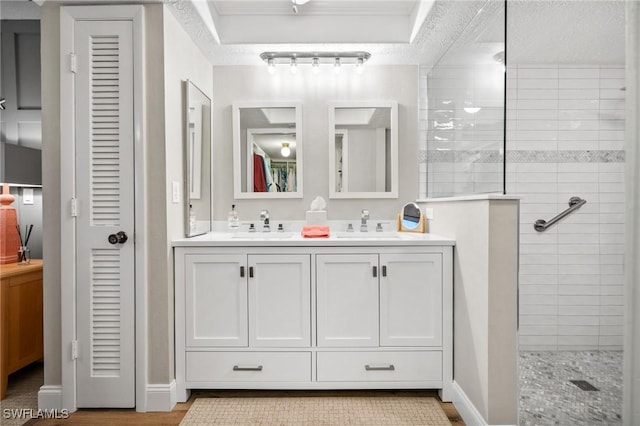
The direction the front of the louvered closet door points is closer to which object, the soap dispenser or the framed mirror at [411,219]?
the framed mirror

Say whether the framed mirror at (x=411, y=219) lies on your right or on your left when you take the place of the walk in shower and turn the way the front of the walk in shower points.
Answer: on your right

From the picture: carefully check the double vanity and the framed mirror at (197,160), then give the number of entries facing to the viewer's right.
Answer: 1

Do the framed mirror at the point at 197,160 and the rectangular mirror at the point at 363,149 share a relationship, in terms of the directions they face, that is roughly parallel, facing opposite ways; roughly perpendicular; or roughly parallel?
roughly perpendicular

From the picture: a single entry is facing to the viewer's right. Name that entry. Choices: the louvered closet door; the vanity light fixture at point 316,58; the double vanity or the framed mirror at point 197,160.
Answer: the framed mirror

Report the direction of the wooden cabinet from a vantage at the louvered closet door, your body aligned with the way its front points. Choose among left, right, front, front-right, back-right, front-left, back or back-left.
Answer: back-right

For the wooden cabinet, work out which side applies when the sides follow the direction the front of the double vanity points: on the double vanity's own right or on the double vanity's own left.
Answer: on the double vanity's own right

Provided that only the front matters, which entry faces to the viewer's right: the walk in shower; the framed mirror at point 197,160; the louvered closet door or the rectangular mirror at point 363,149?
the framed mirror

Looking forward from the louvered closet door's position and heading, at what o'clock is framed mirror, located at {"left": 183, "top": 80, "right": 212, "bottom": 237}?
The framed mirror is roughly at 8 o'clock from the louvered closet door.

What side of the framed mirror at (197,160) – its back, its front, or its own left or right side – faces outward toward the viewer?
right
